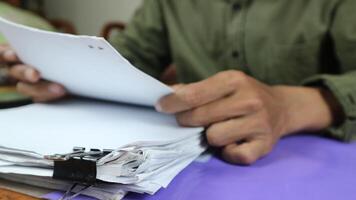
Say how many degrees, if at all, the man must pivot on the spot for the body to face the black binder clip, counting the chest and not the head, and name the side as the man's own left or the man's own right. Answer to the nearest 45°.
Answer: approximately 45° to the man's own right

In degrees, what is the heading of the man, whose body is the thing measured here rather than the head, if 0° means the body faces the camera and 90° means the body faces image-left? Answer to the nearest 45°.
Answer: approximately 0°
